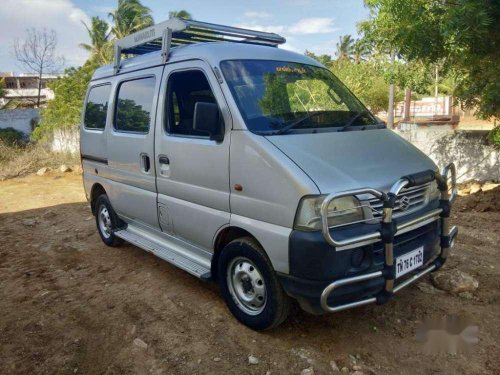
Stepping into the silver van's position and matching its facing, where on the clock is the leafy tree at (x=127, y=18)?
The leafy tree is roughly at 7 o'clock from the silver van.

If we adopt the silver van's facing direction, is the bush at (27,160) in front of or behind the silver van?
behind

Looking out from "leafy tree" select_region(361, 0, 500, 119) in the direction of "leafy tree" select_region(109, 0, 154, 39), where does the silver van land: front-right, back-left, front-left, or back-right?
back-left

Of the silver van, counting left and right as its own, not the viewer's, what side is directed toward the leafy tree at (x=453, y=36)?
left

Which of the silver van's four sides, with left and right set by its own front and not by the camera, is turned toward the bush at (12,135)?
back

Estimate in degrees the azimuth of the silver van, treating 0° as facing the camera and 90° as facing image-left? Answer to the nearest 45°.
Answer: approximately 315°
